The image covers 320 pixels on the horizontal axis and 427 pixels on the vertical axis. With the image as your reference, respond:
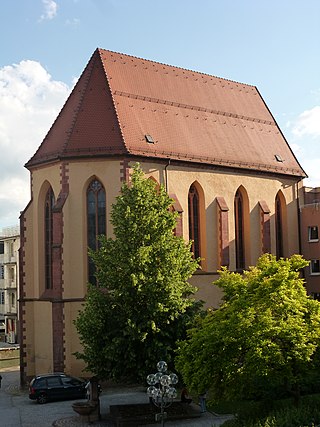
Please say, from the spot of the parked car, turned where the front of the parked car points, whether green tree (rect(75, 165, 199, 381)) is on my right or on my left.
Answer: on my right

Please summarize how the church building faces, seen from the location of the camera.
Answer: facing away from the viewer and to the right of the viewer

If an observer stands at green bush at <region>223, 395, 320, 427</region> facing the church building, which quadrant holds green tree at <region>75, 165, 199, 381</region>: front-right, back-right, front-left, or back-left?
front-left

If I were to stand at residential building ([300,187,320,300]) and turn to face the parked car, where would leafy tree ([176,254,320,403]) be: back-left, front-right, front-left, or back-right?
front-left
